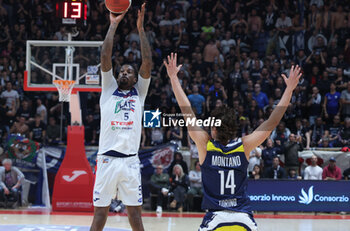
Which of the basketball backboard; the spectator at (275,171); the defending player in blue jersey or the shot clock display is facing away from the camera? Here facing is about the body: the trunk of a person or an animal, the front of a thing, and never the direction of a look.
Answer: the defending player in blue jersey

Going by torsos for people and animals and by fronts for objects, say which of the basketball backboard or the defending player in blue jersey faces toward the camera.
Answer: the basketball backboard

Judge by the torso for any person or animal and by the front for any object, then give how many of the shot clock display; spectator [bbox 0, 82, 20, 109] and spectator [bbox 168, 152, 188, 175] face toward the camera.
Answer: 3

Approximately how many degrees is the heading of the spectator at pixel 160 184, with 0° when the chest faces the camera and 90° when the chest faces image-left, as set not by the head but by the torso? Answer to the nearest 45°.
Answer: approximately 0°

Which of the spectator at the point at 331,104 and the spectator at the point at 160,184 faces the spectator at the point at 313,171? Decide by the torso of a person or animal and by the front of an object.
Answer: the spectator at the point at 331,104

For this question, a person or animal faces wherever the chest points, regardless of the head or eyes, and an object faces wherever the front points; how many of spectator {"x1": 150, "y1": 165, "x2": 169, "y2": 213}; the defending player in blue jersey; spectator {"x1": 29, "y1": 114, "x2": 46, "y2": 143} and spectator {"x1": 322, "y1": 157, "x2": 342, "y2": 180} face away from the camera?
1

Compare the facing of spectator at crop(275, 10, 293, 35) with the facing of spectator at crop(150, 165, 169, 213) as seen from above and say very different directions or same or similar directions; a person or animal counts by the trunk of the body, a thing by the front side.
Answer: same or similar directions

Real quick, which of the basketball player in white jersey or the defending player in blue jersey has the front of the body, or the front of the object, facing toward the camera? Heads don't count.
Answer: the basketball player in white jersey

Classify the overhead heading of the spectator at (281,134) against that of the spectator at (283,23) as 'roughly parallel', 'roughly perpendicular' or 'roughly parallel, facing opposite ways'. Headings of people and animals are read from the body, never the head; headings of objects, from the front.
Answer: roughly parallel

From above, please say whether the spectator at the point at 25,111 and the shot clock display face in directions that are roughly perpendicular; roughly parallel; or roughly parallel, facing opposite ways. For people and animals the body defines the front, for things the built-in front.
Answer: roughly parallel

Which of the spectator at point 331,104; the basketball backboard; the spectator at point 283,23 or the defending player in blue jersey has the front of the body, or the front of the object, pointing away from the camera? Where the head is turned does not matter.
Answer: the defending player in blue jersey

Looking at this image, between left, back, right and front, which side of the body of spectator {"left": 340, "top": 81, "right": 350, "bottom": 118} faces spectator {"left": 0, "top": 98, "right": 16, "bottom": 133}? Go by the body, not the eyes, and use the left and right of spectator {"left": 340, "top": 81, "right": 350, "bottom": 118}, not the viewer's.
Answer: right

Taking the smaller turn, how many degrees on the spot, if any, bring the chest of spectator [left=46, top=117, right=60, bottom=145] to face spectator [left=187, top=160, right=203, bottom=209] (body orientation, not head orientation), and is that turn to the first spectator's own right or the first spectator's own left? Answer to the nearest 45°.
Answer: approximately 45° to the first spectator's own left

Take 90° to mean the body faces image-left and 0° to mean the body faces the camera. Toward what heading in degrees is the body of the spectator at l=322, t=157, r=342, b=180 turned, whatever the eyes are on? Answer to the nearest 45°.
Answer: approximately 0°

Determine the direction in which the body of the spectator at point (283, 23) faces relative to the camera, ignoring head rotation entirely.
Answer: toward the camera

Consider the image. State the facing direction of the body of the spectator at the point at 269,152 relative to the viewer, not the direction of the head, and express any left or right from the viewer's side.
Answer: facing the viewer

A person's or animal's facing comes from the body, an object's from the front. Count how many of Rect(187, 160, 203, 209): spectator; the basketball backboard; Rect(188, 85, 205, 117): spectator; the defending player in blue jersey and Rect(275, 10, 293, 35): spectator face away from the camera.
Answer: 1
